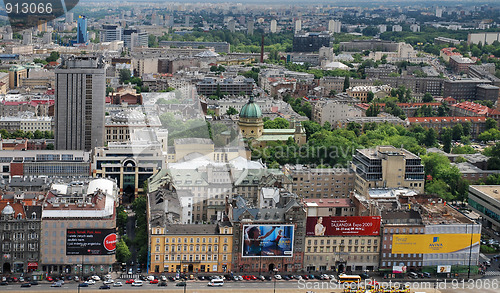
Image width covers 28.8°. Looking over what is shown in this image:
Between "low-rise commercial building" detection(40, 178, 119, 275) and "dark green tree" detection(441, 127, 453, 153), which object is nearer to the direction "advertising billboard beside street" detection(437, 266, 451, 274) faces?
the low-rise commercial building

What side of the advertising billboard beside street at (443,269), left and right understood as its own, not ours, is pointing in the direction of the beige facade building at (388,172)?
back

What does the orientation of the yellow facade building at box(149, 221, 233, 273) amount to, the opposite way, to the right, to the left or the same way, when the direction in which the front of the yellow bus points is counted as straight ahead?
to the right

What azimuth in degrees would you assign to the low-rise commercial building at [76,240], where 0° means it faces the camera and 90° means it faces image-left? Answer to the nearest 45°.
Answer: approximately 0°

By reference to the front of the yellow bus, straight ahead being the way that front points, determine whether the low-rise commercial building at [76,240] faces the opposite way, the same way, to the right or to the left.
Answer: to the left

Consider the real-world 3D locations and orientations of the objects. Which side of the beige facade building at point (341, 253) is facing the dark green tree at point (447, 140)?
back

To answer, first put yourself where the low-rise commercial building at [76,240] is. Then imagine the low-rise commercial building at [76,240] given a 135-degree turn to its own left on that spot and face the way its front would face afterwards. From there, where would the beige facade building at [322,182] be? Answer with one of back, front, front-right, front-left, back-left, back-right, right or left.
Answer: front

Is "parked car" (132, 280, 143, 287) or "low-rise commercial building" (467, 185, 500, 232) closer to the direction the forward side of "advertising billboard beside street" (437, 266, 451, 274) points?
the parked car
